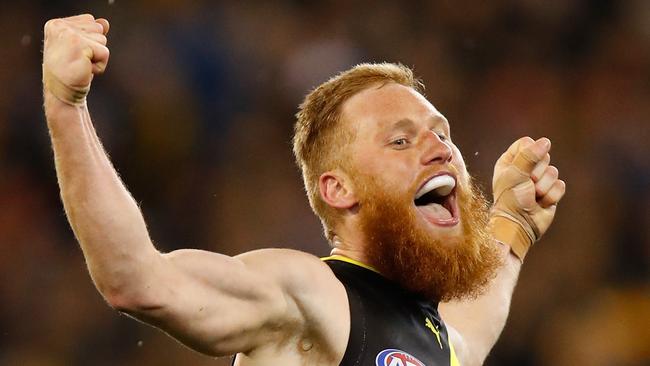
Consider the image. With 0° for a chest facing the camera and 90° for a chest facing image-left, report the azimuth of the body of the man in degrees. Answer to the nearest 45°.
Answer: approximately 315°
